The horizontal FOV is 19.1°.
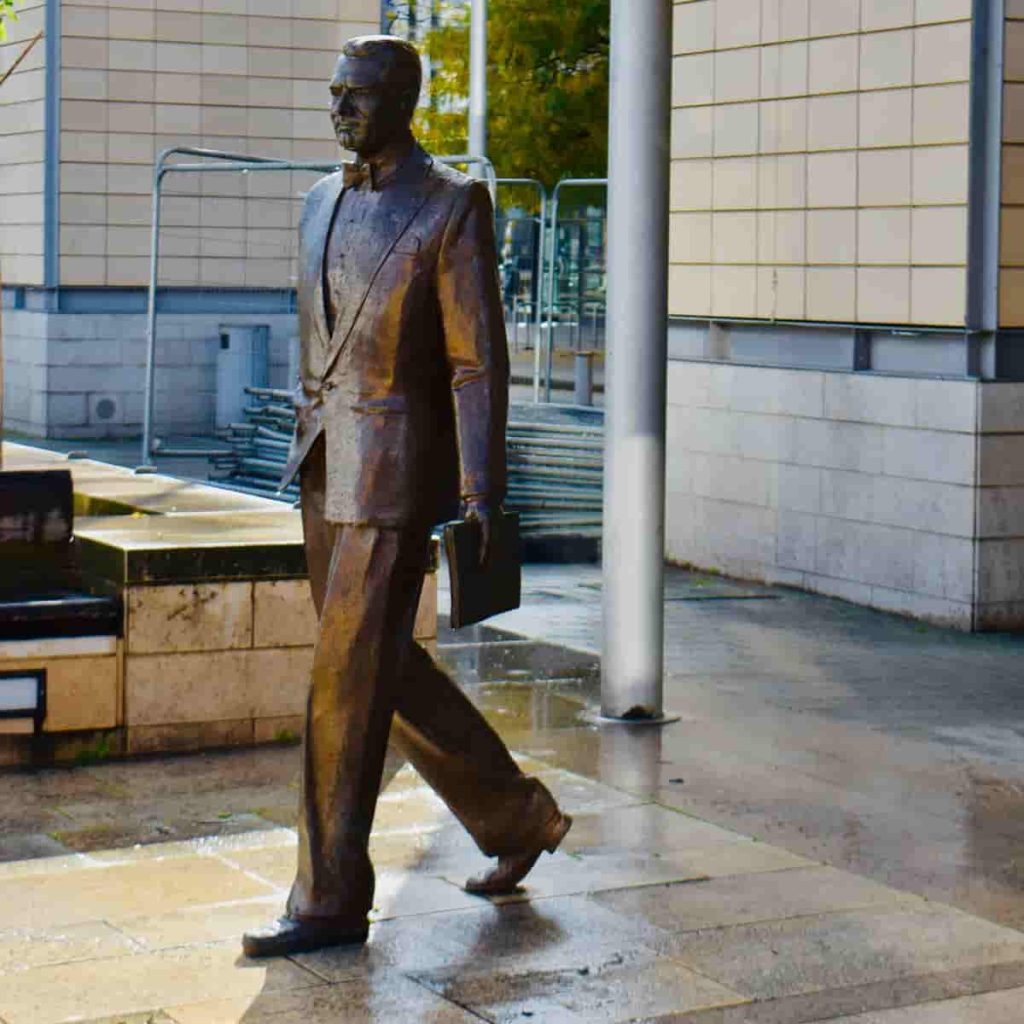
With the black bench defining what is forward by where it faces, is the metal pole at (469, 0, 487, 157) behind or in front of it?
behind

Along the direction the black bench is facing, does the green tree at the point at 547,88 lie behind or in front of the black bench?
behind

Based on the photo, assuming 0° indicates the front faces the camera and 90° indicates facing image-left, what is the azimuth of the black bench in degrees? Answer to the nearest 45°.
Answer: approximately 0°

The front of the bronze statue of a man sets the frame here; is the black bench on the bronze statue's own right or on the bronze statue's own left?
on the bronze statue's own right

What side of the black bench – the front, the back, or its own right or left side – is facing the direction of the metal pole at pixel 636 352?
left

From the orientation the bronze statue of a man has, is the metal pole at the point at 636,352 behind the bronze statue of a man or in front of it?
behind
